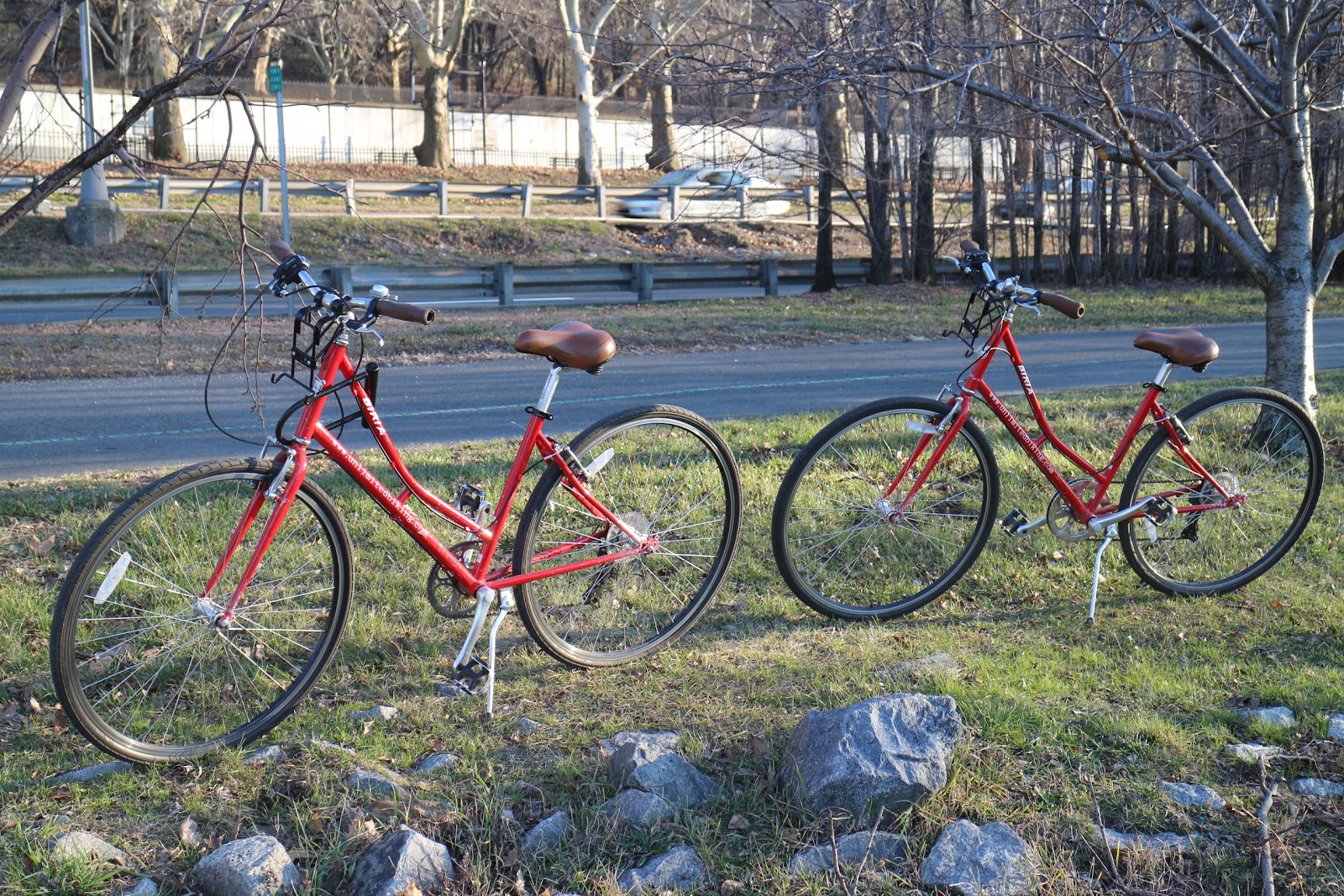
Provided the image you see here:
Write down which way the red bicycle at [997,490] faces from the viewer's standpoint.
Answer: facing to the left of the viewer

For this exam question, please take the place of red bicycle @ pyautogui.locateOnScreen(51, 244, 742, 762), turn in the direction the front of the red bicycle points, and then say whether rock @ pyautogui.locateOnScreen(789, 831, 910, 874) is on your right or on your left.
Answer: on your left

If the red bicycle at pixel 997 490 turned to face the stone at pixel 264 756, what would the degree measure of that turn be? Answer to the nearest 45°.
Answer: approximately 45° to its left

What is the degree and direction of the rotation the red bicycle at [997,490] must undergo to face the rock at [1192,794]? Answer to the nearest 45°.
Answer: approximately 90° to its left

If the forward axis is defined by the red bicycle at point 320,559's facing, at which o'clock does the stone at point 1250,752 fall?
The stone is roughly at 8 o'clock from the red bicycle.

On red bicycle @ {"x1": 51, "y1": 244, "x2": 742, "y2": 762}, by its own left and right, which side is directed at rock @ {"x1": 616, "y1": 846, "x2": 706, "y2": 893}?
left

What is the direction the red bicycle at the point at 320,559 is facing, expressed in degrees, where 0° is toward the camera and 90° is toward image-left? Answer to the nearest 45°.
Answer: approximately 45°

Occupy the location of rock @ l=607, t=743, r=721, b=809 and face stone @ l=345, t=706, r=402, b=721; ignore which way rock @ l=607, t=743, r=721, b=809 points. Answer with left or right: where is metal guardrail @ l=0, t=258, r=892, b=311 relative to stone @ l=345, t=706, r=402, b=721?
right

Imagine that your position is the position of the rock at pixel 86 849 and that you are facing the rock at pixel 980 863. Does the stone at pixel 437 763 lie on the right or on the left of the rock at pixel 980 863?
left

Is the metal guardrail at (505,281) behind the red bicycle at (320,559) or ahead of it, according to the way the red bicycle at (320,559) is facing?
behind
